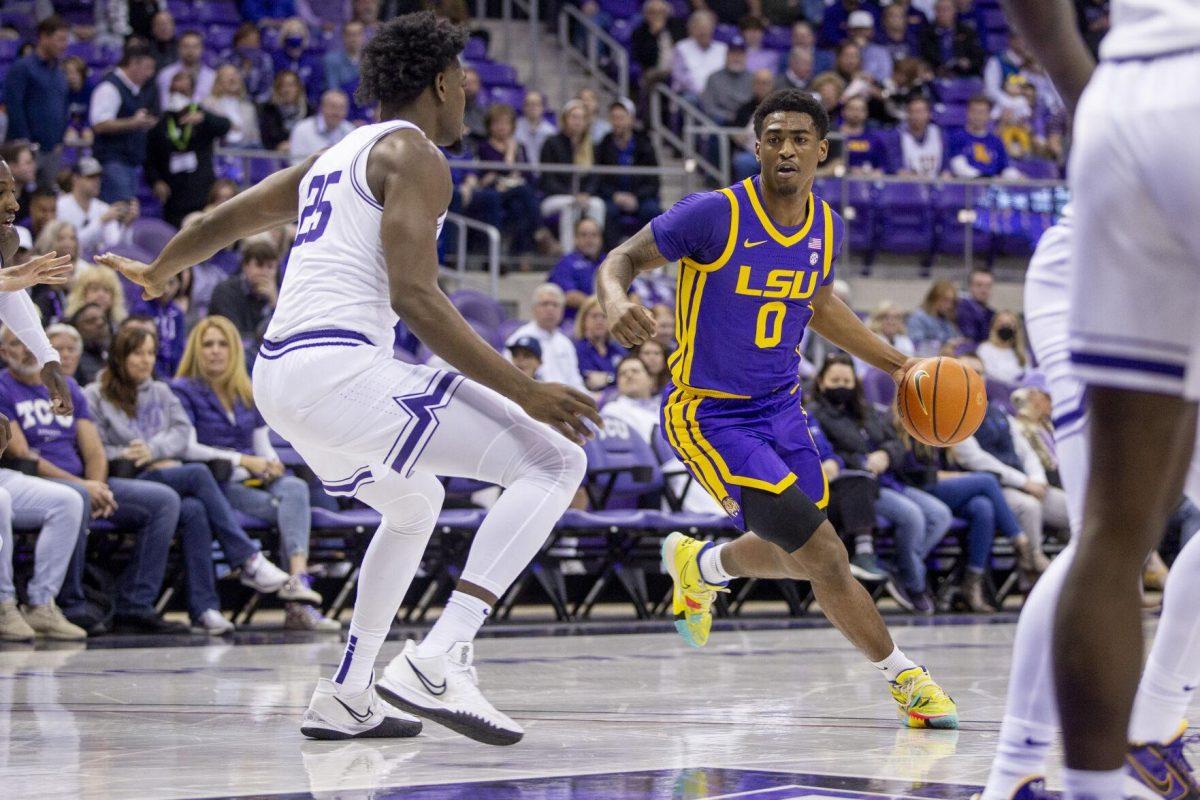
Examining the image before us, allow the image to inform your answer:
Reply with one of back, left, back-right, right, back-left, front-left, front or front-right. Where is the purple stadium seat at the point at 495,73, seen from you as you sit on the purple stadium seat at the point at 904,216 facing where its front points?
right

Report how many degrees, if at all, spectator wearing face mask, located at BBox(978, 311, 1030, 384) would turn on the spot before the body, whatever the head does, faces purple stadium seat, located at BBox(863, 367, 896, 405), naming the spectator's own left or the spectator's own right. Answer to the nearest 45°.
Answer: approximately 45° to the spectator's own right

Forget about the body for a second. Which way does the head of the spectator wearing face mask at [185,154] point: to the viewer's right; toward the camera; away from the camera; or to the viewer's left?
toward the camera

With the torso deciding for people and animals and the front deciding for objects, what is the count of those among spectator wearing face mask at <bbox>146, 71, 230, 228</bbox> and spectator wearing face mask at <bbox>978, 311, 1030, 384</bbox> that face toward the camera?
2

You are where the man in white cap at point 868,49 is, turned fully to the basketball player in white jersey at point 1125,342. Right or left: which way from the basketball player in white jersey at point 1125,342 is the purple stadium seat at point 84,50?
right

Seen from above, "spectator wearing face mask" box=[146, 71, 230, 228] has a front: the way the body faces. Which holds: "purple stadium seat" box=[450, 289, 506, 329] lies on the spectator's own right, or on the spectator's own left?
on the spectator's own left

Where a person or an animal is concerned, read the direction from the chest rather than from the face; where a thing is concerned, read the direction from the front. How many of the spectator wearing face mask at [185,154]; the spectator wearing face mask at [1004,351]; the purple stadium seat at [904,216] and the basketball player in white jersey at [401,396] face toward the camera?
3

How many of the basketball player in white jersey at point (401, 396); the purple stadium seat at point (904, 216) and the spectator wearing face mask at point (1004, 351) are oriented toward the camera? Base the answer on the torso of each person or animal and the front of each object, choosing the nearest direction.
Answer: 2

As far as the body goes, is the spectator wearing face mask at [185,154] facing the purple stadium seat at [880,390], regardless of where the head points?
no

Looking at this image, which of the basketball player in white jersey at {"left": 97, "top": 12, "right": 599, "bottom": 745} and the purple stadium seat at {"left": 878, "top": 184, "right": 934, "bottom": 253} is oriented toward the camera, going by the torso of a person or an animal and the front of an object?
the purple stadium seat

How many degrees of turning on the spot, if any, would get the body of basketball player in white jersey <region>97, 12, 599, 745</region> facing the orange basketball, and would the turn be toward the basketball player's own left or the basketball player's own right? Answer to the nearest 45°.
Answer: approximately 45° to the basketball player's own right

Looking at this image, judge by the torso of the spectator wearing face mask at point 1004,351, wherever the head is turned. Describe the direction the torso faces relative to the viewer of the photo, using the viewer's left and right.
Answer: facing the viewer

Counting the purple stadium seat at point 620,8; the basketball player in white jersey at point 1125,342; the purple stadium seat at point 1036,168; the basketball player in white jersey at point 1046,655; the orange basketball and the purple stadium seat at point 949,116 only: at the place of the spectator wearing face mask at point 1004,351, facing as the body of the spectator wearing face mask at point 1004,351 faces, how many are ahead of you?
3

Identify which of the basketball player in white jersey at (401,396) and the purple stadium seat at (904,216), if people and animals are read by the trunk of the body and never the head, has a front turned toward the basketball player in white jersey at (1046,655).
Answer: the purple stadium seat

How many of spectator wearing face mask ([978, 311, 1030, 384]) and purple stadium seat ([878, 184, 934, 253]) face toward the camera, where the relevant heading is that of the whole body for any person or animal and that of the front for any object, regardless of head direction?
2

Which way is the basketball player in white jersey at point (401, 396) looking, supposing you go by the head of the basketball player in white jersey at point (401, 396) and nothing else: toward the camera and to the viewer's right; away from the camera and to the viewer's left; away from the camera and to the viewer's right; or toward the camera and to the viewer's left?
away from the camera and to the viewer's right

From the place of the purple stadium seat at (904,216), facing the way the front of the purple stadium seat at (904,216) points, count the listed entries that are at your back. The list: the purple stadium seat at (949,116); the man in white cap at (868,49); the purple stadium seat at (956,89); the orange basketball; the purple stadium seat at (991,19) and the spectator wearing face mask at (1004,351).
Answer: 4

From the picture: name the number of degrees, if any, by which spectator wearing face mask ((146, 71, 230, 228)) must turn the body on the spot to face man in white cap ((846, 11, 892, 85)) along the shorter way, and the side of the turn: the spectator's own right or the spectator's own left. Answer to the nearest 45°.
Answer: approximately 135° to the spectator's own left

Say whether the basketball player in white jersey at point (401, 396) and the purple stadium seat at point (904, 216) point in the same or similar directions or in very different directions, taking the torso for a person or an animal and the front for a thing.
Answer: very different directions

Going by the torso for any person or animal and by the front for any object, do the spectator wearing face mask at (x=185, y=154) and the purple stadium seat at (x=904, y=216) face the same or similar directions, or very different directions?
same or similar directions

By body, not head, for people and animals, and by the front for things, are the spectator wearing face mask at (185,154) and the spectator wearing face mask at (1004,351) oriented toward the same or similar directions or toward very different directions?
same or similar directions

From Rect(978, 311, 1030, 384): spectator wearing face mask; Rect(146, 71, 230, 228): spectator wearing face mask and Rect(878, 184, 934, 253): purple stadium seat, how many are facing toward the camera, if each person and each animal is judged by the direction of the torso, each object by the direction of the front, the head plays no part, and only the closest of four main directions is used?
3
